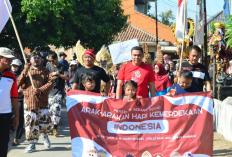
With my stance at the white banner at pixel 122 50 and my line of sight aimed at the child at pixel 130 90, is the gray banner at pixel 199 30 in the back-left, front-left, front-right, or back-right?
back-left

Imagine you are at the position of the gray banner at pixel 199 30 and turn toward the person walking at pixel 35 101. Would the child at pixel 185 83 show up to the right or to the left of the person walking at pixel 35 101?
left

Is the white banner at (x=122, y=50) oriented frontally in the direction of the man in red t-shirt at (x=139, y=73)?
yes

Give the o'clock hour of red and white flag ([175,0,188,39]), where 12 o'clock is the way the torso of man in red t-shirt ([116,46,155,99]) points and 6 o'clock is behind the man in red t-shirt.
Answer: The red and white flag is roughly at 9 o'clock from the man in red t-shirt.

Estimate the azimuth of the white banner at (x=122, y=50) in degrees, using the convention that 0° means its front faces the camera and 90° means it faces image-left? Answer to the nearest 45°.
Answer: approximately 0°

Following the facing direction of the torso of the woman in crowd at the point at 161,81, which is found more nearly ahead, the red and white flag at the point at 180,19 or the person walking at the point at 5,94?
the person walking

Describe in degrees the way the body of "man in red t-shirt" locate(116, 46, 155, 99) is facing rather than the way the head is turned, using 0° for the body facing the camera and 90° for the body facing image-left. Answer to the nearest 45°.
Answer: approximately 0°

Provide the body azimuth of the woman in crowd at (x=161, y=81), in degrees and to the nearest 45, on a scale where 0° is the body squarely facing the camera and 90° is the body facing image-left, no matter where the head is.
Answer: approximately 45°

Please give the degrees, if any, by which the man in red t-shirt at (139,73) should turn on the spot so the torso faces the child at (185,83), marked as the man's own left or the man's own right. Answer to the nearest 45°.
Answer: approximately 45° to the man's own left

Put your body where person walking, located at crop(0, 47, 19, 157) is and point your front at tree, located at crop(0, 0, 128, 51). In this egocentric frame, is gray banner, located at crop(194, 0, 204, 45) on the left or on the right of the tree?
right

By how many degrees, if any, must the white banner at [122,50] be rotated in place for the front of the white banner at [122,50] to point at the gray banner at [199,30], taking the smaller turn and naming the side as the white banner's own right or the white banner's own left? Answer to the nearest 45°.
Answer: approximately 135° to the white banner's own left
